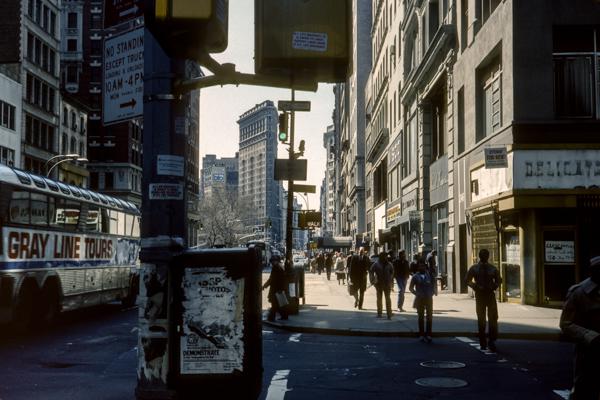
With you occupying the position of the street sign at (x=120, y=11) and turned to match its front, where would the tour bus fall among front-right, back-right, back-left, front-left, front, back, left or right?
back-right

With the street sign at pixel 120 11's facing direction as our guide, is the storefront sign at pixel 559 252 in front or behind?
behind

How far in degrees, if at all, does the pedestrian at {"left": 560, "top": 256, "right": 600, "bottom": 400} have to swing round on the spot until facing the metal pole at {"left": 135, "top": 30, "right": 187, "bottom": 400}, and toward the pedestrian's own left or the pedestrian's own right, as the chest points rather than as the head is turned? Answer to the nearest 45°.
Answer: approximately 45° to the pedestrian's own right

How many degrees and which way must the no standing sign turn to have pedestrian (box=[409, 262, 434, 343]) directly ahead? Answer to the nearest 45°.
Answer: approximately 180°

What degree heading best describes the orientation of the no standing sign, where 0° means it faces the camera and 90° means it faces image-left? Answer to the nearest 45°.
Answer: approximately 45°

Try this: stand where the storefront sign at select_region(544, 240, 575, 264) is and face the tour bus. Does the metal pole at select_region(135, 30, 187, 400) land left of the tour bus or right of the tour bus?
left

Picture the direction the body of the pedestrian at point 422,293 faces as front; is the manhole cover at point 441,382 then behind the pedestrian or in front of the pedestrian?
in front
